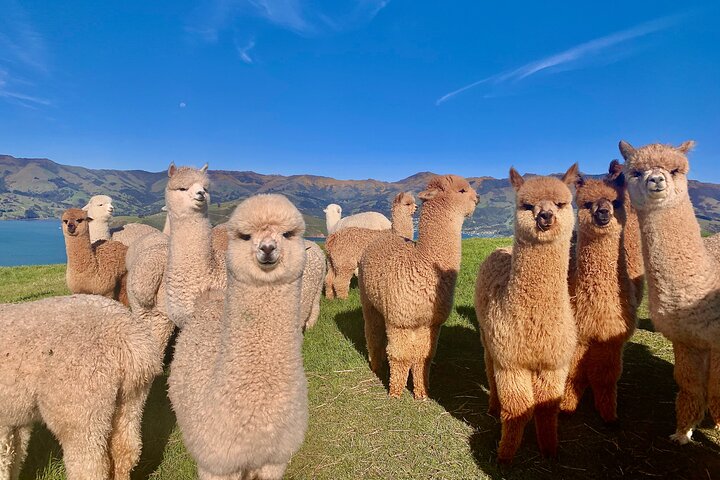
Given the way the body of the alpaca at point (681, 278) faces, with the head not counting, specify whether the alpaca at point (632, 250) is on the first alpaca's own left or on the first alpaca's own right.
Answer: on the first alpaca's own right

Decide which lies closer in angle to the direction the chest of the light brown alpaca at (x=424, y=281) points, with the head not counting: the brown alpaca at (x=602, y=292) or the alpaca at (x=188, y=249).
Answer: the brown alpaca

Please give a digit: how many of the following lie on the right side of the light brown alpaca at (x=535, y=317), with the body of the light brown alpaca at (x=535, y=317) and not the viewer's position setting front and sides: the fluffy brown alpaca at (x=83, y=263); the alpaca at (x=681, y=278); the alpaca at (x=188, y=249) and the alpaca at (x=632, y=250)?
2

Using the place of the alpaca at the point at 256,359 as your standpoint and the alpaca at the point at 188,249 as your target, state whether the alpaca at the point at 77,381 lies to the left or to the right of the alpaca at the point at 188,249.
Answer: left

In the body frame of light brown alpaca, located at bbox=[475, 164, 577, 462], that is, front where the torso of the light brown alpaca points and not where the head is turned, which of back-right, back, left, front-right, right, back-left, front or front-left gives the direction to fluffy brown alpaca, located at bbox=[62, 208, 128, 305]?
right

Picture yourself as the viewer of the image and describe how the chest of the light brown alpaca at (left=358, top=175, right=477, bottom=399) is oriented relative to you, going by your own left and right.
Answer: facing the viewer and to the right of the viewer

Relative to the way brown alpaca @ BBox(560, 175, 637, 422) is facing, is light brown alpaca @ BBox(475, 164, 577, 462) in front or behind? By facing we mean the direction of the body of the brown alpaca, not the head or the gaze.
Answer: in front

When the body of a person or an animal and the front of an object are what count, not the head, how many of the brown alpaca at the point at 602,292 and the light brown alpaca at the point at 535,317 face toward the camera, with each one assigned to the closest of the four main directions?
2

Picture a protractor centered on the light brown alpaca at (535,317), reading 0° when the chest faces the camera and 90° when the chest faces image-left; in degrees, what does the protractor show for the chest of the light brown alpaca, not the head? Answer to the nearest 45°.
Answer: approximately 0°

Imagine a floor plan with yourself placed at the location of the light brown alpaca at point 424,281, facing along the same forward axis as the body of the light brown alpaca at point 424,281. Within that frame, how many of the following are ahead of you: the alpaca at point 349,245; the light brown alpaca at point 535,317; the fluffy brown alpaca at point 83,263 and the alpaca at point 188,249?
1

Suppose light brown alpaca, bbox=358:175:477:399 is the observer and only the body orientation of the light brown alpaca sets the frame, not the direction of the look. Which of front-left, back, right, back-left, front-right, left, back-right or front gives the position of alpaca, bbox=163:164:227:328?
back-right

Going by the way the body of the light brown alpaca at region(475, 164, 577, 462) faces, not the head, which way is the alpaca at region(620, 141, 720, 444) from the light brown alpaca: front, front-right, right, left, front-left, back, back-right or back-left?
back-left
